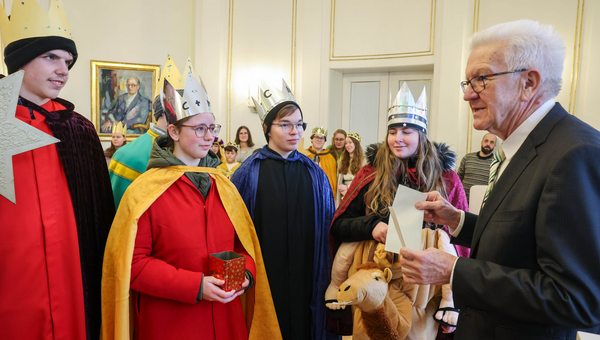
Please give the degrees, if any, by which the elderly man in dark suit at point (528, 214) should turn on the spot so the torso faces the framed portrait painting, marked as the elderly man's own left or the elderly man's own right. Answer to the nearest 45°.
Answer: approximately 45° to the elderly man's own right

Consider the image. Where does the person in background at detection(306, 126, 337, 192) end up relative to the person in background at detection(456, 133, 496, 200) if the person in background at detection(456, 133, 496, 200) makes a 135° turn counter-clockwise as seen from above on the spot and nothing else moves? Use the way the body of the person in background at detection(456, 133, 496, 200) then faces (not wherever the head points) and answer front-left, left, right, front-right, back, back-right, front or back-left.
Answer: back-left

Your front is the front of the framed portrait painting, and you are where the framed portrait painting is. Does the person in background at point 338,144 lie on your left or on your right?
on your left

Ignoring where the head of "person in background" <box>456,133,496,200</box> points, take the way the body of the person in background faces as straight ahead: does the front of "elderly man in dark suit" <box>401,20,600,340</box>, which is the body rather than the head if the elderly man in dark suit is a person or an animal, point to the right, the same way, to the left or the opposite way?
to the right

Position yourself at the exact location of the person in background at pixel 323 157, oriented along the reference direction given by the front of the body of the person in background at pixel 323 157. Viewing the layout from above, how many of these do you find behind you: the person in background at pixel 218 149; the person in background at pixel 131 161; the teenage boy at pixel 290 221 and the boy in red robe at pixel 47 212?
0

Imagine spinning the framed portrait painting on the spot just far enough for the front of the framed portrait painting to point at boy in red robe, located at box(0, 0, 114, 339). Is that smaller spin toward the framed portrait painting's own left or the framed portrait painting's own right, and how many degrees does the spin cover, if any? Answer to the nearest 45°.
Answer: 0° — it already faces them

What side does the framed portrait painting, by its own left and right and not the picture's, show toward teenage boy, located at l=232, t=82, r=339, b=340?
front

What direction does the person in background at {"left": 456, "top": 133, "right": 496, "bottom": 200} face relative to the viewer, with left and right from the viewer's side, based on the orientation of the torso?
facing the viewer

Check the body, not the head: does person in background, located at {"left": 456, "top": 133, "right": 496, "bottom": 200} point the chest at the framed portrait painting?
no

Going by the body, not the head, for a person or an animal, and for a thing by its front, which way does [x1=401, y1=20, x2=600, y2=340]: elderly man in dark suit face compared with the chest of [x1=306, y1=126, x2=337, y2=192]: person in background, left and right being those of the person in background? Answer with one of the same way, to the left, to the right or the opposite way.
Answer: to the right

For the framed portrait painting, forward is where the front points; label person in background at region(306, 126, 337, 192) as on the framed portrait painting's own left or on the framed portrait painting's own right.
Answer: on the framed portrait painting's own left

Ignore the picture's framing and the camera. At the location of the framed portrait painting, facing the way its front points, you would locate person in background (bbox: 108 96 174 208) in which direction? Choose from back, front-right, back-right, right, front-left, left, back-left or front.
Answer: front

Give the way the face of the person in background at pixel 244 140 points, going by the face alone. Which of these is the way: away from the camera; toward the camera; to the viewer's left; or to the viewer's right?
toward the camera

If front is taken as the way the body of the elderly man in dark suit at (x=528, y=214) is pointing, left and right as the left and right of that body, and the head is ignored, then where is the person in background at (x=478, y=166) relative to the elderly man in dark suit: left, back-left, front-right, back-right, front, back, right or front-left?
right

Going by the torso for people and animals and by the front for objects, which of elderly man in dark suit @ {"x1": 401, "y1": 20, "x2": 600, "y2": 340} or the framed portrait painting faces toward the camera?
the framed portrait painting

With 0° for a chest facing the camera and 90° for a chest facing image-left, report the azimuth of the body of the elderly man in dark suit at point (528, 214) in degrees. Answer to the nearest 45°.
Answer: approximately 90°

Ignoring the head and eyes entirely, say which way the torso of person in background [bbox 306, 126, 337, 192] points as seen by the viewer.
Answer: toward the camera
